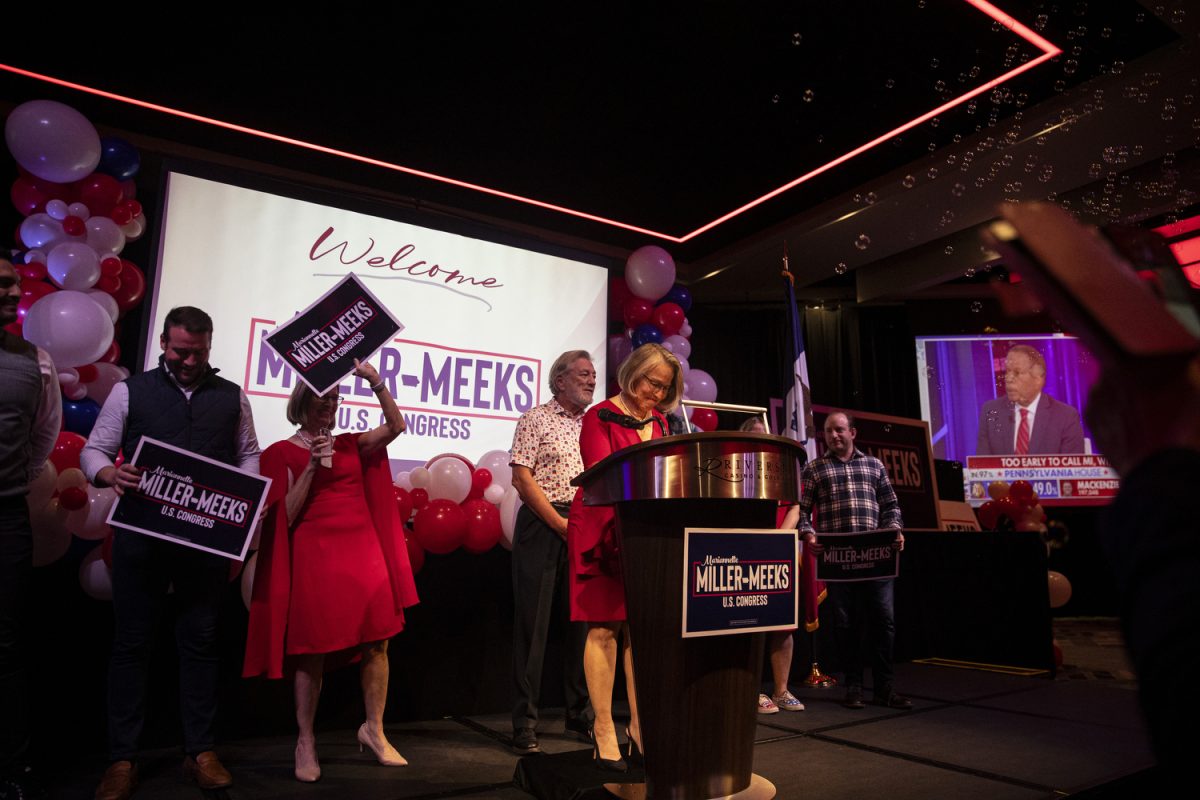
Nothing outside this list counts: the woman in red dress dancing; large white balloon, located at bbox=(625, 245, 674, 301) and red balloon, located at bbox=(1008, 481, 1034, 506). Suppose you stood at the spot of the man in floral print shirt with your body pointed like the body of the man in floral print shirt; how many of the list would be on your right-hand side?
1

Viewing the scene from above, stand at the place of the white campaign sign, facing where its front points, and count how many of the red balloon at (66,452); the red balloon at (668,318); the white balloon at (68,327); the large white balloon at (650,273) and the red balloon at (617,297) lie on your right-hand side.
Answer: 2

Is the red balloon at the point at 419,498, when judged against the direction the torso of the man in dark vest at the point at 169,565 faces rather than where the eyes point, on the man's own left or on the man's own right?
on the man's own left

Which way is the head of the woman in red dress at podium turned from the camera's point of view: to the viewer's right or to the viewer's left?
to the viewer's right

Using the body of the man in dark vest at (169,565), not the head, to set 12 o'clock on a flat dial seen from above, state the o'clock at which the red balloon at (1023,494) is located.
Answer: The red balloon is roughly at 9 o'clock from the man in dark vest.

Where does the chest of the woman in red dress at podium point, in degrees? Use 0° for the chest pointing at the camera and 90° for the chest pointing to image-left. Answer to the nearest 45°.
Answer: approximately 315°

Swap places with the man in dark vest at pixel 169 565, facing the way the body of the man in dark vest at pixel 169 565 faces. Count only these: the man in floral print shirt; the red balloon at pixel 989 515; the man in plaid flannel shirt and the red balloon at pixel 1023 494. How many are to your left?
4

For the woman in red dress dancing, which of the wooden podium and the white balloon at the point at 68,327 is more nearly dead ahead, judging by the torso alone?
the wooden podium

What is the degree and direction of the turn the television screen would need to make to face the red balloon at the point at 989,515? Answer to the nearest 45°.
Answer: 0° — it already faces it

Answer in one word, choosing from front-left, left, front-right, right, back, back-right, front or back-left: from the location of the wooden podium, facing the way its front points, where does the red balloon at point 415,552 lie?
back

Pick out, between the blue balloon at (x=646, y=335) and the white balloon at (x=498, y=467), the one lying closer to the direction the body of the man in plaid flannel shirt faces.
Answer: the white balloon

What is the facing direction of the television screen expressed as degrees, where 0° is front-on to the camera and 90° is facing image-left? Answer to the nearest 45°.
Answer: approximately 0°

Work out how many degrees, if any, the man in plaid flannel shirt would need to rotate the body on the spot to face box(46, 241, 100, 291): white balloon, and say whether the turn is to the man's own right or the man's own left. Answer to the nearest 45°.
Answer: approximately 45° to the man's own right

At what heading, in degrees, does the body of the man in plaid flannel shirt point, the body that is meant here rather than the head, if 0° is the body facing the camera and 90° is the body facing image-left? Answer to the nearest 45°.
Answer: approximately 0°

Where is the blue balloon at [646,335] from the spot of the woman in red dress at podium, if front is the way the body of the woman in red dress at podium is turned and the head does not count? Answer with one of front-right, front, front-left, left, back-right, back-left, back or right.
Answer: back-left

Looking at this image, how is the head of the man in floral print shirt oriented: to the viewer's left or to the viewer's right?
to the viewer's right

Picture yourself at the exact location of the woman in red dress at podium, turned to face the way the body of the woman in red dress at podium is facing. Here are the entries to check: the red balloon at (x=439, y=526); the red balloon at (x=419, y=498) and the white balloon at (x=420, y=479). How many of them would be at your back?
3
